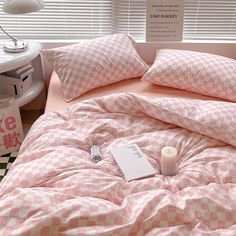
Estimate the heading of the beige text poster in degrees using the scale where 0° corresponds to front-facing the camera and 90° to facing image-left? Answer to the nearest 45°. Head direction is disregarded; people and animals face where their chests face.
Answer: approximately 0°

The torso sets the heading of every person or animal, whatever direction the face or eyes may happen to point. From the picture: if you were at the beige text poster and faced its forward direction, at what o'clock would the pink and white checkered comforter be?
The pink and white checkered comforter is roughly at 12 o'clock from the beige text poster.

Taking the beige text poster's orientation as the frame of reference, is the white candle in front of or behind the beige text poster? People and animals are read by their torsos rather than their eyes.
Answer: in front

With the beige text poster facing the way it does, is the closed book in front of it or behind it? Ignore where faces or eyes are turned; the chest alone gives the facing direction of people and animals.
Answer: in front

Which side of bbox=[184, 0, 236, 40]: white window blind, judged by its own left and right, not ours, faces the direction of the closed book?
front

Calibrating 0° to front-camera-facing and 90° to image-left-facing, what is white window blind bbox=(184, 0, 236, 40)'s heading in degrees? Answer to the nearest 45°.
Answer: approximately 0°

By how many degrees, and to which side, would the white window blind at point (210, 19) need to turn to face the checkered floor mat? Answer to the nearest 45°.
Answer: approximately 45° to its right

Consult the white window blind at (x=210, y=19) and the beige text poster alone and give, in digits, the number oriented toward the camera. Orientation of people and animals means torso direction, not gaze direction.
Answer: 2

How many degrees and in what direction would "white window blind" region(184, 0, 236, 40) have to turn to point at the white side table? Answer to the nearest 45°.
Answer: approximately 45° to its right

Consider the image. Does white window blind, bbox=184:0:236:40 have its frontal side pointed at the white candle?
yes

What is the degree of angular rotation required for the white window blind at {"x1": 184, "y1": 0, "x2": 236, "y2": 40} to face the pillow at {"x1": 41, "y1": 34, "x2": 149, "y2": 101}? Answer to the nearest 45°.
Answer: approximately 45° to its right

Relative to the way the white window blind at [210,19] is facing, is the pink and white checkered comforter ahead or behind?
ahead
